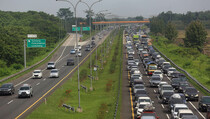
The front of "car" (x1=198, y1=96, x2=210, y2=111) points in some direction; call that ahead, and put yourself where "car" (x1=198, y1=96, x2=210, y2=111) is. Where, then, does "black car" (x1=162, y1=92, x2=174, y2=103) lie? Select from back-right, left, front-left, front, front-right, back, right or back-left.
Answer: back-right

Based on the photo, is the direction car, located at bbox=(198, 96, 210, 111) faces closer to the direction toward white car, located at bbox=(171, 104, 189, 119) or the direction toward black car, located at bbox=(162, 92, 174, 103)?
the white car

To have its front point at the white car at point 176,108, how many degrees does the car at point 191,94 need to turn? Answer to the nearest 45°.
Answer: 0° — it already faces it

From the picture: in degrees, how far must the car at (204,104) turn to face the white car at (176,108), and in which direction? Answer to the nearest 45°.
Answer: approximately 45° to its right

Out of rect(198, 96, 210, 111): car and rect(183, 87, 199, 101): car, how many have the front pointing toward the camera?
2

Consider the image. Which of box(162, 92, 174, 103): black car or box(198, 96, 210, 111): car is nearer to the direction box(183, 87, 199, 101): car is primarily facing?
the car

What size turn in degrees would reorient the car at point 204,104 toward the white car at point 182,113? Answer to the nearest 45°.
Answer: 0° — it already faces it

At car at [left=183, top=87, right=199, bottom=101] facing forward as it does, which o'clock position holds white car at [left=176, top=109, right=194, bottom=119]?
The white car is roughly at 12 o'clock from the car.

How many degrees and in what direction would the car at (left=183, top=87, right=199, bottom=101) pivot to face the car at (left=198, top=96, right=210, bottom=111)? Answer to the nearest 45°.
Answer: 0° — it already faces it

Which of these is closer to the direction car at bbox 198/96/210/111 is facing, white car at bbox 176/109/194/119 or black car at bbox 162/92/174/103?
the white car

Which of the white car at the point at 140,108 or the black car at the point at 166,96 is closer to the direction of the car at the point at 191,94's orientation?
the white car

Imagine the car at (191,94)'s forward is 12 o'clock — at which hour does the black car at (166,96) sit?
The black car is roughly at 2 o'clock from the car.

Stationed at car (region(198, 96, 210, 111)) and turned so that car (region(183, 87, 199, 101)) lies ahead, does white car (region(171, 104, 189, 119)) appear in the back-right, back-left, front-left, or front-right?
back-left

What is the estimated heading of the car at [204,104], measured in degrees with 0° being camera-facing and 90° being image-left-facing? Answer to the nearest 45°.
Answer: approximately 0°
